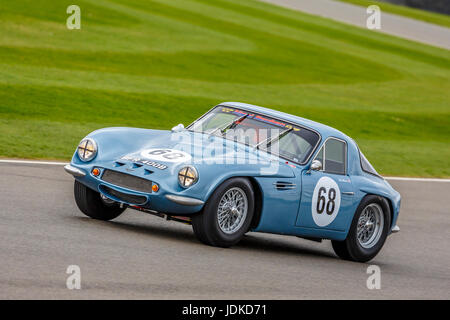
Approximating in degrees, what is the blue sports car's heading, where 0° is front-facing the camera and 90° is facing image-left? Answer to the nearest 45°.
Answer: approximately 45°
